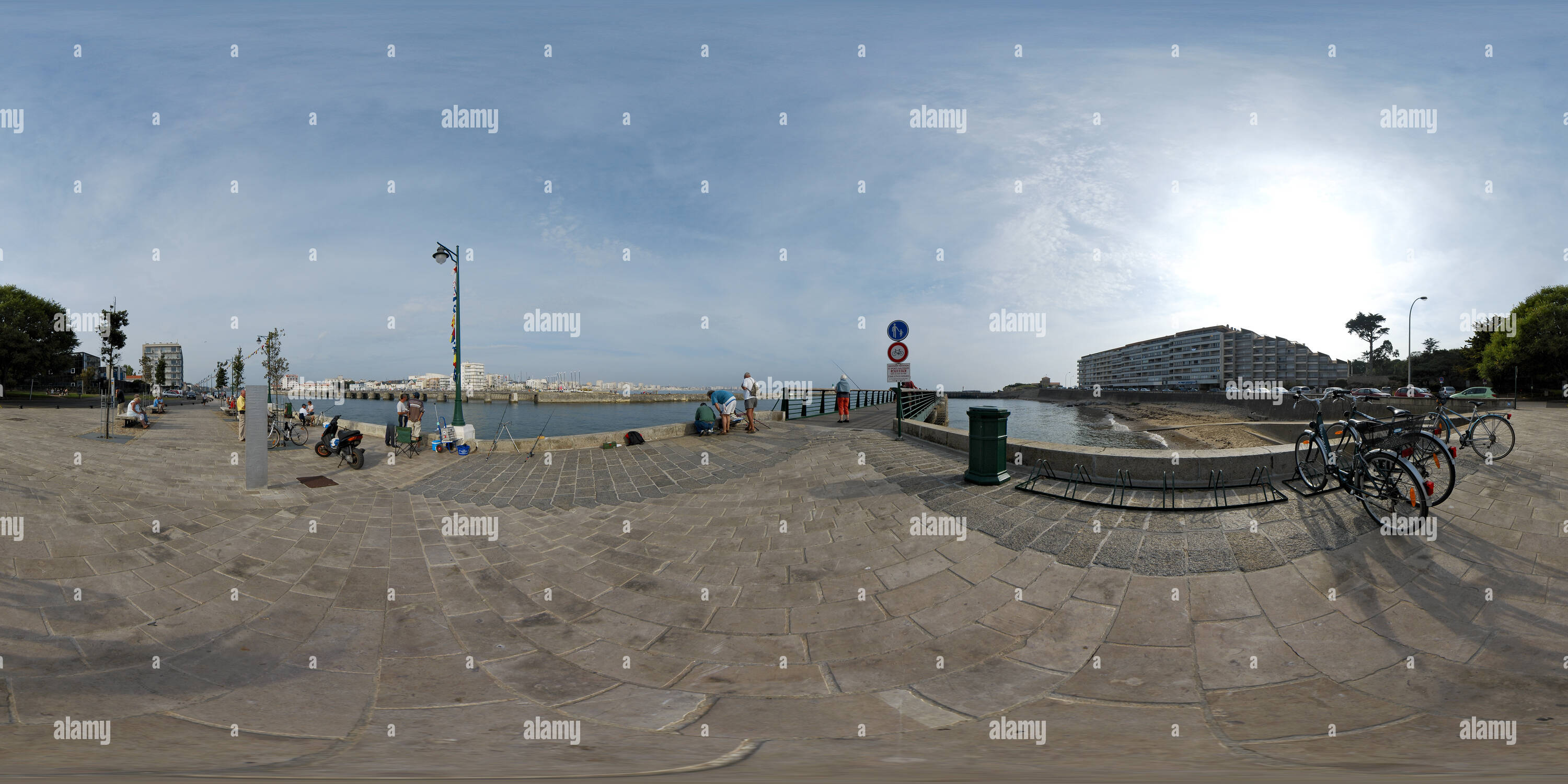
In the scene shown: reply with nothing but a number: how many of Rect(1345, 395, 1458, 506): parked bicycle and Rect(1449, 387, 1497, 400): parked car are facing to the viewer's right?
0

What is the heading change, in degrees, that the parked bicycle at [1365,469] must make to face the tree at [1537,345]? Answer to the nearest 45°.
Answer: approximately 45° to its right

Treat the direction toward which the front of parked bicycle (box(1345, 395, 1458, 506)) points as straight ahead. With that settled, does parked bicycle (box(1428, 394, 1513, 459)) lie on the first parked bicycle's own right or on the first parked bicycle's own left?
on the first parked bicycle's own right

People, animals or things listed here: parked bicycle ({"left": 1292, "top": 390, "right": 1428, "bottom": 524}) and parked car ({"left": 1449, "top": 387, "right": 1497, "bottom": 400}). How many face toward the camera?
0

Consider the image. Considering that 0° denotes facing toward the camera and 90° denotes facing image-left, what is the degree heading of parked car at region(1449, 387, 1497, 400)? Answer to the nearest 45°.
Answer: approximately 90°

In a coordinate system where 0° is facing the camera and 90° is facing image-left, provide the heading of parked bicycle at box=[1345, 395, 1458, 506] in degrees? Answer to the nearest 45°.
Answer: approximately 135°

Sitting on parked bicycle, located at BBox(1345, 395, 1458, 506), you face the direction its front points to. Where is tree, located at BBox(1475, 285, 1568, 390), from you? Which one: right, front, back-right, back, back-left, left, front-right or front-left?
front-right

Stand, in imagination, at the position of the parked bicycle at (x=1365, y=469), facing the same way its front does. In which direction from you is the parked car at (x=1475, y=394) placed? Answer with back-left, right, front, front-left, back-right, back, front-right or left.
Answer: front-right

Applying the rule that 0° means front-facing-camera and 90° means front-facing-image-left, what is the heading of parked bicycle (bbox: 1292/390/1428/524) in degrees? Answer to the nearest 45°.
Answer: approximately 135°

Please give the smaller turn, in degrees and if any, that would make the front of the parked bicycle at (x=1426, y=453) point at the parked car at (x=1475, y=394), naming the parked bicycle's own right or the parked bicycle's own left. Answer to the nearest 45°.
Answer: approximately 45° to the parked bicycle's own right
